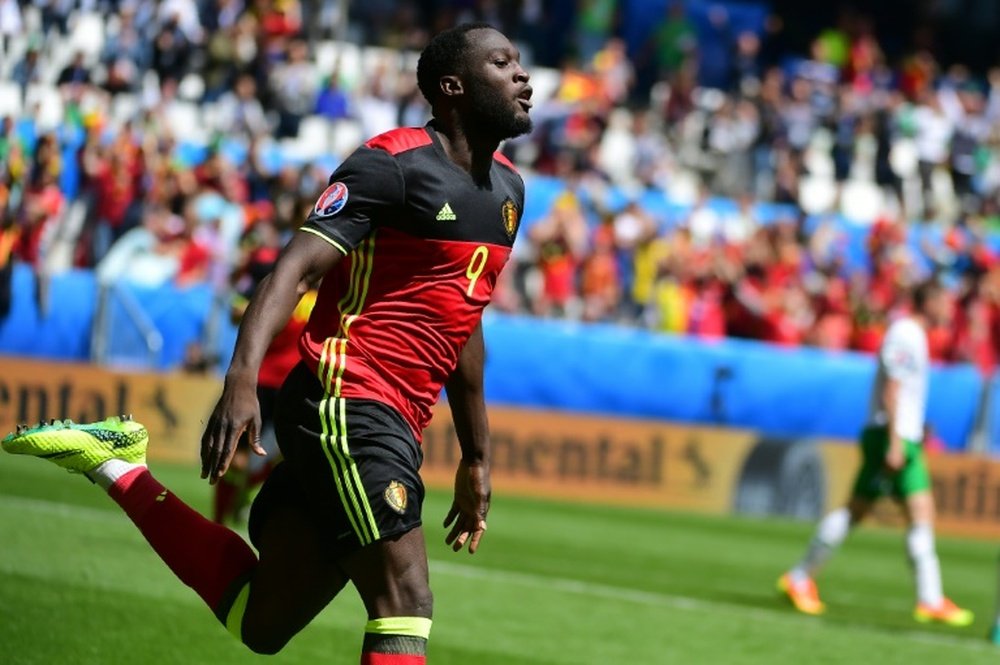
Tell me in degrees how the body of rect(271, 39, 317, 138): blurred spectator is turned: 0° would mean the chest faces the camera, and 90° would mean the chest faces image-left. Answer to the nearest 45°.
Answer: approximately 0°

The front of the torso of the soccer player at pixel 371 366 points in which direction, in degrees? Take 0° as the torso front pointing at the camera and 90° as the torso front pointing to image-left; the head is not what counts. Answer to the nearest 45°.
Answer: approximately 315°

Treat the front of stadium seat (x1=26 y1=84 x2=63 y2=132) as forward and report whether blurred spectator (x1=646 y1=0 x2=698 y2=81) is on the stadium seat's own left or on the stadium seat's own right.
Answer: on the stadium seat's own left

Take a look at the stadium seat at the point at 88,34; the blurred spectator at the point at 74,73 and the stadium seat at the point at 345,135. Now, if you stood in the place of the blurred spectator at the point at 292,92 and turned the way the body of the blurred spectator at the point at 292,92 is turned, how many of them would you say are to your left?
1

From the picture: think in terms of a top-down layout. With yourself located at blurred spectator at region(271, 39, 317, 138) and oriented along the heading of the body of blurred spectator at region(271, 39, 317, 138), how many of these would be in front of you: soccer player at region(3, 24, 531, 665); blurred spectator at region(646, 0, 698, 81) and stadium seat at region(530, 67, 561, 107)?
1

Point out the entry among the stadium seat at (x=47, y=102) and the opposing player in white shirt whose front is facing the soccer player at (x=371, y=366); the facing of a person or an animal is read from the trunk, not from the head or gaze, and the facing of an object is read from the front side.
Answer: the stadium seat

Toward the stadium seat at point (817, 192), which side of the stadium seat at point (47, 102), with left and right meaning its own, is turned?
left

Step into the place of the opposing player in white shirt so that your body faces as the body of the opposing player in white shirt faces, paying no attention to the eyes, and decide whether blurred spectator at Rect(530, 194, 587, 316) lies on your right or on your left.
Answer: on your left

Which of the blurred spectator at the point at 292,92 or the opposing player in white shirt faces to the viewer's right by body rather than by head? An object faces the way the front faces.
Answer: the opposing player in white shirt

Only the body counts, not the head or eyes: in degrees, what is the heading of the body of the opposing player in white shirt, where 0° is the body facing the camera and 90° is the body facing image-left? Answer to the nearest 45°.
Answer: approximately 270°
